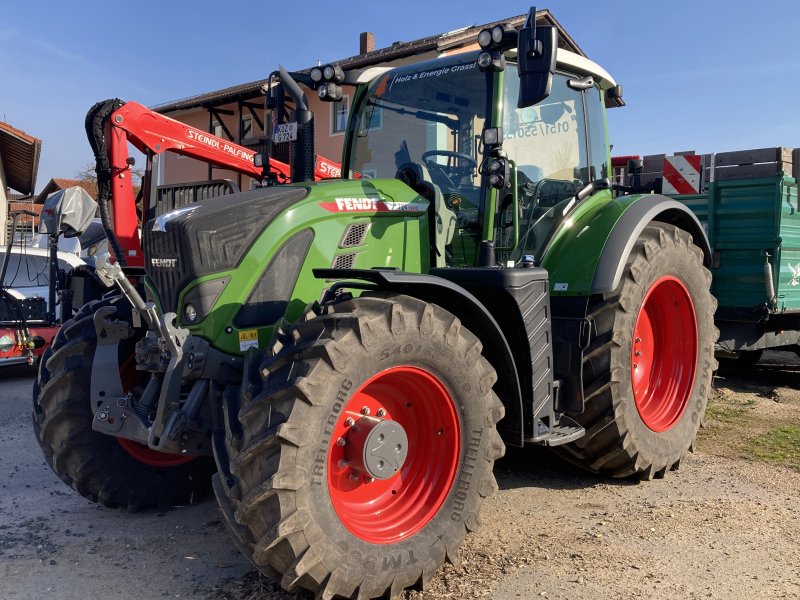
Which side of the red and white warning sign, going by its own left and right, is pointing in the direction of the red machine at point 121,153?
right

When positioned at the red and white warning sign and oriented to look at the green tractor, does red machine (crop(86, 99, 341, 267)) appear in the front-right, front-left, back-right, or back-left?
front-right

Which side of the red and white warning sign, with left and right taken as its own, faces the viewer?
front

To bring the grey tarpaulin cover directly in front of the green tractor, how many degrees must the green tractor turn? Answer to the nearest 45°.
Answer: approximately 90° to its right

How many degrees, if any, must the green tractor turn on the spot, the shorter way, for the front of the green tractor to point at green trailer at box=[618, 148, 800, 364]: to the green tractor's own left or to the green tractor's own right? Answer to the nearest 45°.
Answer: approximately 180°

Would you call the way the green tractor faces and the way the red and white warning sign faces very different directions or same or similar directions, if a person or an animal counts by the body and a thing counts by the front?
same or similar directions

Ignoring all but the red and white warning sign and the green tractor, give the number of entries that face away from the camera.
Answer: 0

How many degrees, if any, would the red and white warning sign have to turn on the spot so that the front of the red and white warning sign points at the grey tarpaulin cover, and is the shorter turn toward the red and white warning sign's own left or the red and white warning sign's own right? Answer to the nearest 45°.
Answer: approximately 45° to the red and white warning sign's own right

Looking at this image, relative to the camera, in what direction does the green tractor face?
facing the viewer and to the left of the viewer
